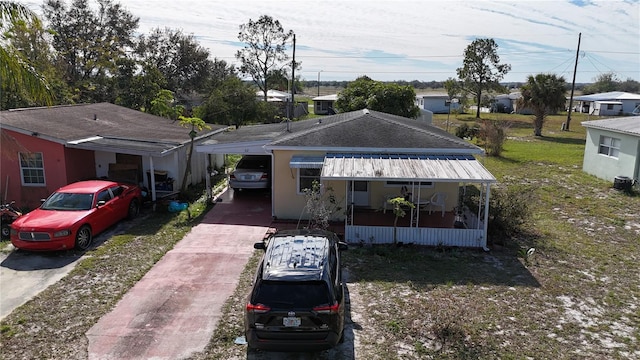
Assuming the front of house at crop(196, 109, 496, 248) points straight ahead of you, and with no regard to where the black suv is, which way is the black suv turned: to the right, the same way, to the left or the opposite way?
the opposite way

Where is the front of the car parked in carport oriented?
away from the camera

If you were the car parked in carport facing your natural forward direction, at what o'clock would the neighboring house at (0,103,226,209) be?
The neighboring house is roughly at 9 o'clock from the car parked in carport.

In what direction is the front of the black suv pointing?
away from the camera

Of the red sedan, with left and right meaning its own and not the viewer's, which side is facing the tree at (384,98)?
back

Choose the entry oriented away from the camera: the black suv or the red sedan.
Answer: the black suv

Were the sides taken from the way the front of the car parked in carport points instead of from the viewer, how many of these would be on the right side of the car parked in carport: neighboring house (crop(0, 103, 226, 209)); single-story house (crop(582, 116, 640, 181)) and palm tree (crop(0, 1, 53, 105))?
1

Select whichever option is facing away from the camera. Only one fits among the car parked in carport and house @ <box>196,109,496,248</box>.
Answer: the car parked in carport

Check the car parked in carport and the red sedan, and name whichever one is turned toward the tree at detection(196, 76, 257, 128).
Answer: the car parked in carport

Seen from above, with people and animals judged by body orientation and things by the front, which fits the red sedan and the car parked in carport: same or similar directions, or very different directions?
very different directions

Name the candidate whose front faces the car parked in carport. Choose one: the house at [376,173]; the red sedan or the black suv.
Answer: the black suv

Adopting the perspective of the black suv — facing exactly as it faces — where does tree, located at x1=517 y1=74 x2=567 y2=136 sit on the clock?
The tree is roughly at 1 o'clock from the black suv.
